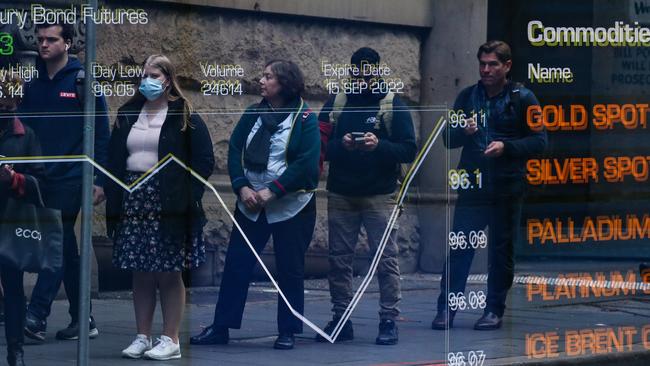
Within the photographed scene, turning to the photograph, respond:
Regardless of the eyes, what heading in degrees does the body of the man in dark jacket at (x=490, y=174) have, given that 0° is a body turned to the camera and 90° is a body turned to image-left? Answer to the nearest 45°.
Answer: approximately 45°

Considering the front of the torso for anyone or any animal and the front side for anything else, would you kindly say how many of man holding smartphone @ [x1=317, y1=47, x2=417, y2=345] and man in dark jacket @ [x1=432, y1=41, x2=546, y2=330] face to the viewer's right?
0

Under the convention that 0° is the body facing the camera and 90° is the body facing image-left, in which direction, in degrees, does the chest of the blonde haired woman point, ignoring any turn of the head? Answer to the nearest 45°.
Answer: approximately 45°

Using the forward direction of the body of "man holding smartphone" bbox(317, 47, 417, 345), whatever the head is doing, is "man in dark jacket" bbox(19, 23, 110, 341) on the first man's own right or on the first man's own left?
on the first man's own right

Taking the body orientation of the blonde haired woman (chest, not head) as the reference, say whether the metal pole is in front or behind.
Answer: in front

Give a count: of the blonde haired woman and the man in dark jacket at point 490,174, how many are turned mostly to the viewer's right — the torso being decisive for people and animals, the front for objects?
0

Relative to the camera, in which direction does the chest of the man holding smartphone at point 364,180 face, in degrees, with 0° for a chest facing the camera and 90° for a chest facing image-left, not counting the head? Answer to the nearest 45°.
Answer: approximately 0°
